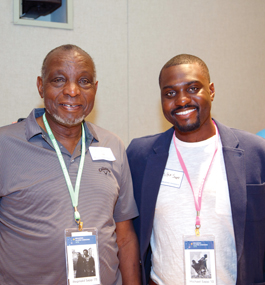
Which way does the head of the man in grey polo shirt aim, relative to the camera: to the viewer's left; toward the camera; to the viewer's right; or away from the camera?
toward the camera

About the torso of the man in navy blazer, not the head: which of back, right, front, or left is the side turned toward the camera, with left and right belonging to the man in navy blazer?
front

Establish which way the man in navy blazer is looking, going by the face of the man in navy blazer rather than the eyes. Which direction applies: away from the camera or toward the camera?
toward the camera
